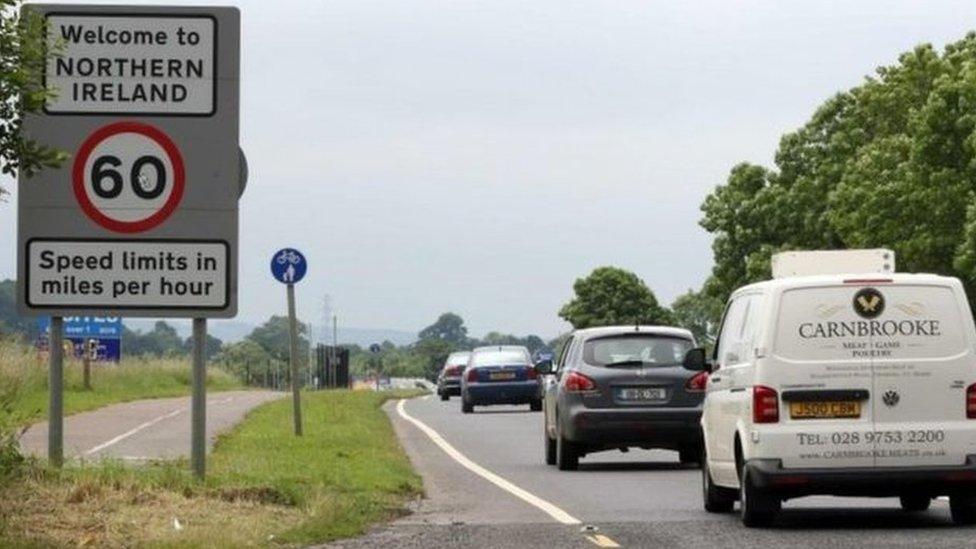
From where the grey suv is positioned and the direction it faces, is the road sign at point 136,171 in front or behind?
behind

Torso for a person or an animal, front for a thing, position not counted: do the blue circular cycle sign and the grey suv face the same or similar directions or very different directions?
very different directions

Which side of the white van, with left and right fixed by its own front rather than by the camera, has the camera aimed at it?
back

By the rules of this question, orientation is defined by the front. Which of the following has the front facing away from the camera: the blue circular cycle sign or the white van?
the white van

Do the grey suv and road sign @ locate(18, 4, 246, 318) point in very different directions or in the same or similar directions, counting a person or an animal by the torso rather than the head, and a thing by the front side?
very different directions

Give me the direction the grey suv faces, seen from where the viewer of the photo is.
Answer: facing away from the viewer

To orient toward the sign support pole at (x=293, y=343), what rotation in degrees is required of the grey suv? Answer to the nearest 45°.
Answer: approximately 45° to its left
